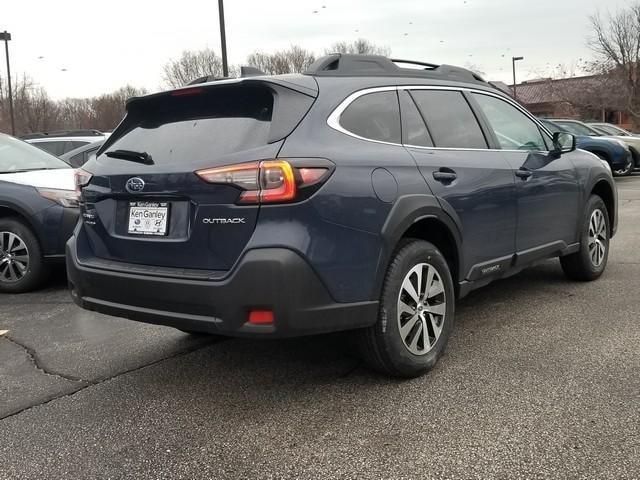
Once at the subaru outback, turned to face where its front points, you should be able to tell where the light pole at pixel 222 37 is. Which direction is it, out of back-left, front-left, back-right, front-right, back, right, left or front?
front-left

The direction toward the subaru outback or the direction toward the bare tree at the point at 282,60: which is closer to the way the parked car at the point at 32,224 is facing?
the subaru outback

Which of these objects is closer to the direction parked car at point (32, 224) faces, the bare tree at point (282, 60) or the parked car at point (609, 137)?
the parked car

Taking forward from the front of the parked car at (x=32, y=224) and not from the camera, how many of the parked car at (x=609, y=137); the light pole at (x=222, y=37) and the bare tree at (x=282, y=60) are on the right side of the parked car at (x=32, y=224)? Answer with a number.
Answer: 0

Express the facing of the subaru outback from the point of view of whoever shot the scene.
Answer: facing away from the viewer and to the right of the viewer

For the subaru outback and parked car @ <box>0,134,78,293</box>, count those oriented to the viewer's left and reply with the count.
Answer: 0

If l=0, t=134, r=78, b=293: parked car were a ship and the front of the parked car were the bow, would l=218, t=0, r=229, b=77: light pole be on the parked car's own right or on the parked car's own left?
on the parked car's own left

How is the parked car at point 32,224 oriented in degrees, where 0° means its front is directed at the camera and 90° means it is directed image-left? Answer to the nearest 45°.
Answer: approximately 315°

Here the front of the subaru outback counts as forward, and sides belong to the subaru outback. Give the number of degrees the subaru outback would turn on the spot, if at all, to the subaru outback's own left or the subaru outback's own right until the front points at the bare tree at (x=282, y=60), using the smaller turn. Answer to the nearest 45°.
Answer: approximately 45° to the subaru outback's own left

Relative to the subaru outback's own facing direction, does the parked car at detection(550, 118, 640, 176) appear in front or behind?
in front
